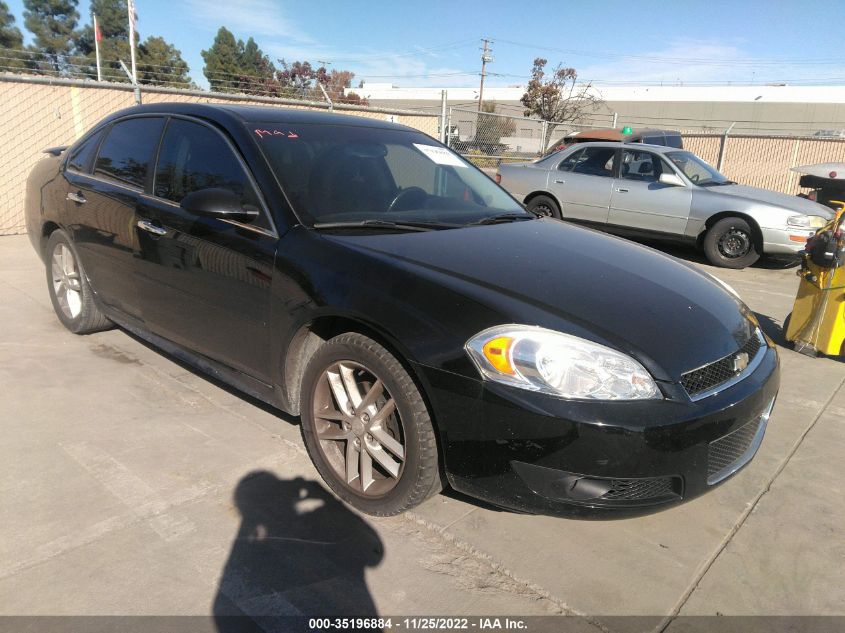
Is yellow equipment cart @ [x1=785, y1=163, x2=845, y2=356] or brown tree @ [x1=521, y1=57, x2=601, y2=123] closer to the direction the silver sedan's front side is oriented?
the yellow equipment cart

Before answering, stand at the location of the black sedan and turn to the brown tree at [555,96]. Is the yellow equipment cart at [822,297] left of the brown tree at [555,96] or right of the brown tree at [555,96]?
right

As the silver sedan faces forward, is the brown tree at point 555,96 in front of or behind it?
behind

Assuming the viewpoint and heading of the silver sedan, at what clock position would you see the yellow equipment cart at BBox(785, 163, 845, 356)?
The yellow equipment cart is roughly at 1 o'clock from the silver sedan.

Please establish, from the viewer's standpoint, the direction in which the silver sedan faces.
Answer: facing the viewer and to the right of the viewer

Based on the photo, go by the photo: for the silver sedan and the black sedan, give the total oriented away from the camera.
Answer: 0

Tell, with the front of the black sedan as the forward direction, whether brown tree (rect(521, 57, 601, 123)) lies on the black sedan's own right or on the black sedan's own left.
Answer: on the black sedan's own left

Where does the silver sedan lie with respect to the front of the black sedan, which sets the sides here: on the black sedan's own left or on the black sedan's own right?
on the black sedan's own left

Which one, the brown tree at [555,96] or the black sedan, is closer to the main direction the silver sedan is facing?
the black sedan

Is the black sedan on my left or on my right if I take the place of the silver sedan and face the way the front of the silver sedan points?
on my right
